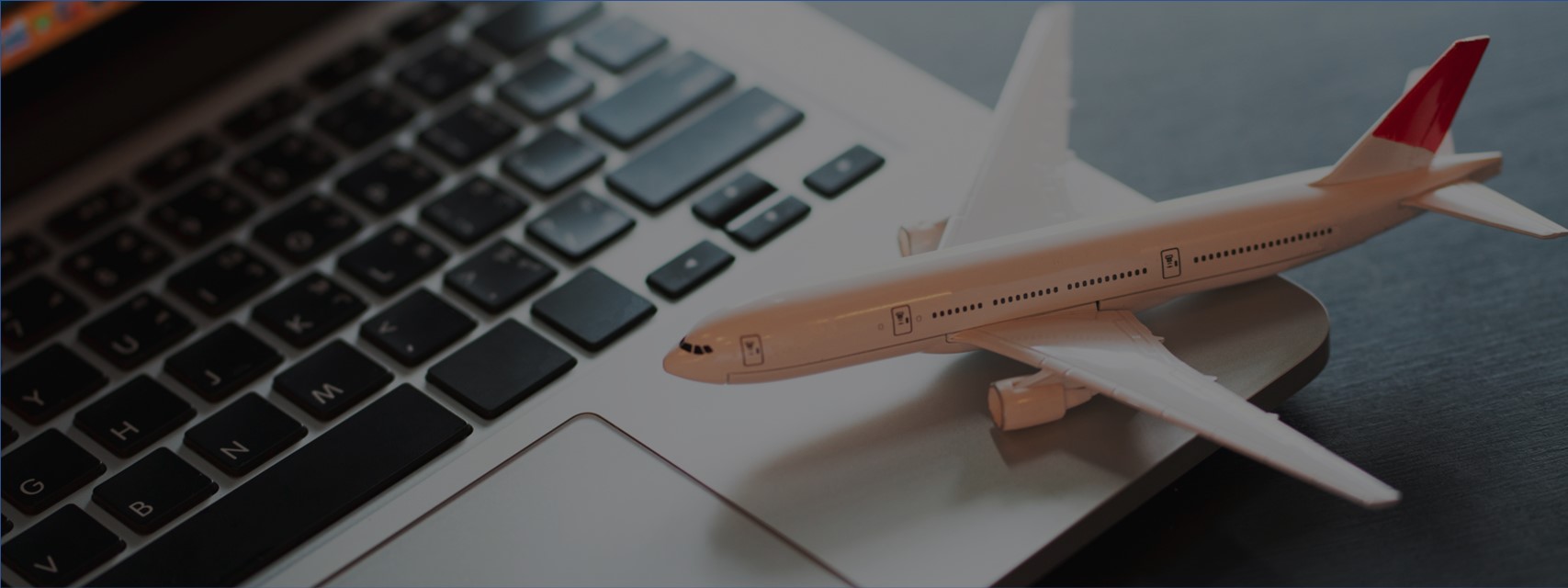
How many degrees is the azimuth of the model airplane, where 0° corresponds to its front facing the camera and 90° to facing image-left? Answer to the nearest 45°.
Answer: approximately 45°

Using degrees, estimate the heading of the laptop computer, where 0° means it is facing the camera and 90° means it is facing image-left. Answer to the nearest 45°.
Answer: approximately 315°
